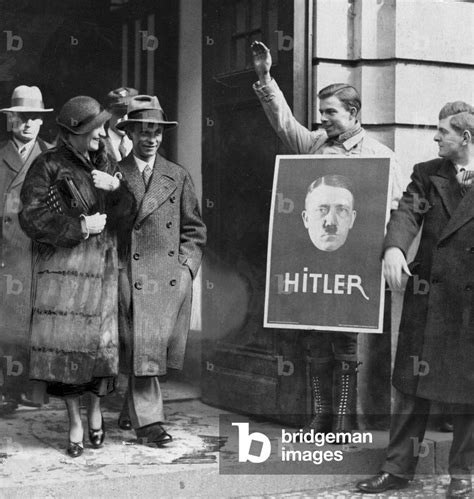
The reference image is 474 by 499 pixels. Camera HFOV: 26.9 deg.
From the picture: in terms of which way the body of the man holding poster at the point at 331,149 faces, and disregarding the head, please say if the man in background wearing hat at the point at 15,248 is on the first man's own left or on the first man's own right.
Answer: on the first man's own right

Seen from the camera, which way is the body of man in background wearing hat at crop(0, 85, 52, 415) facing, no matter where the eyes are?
toward the camera

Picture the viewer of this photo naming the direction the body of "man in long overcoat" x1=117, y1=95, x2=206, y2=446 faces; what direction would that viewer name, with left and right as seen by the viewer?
facing the viewer

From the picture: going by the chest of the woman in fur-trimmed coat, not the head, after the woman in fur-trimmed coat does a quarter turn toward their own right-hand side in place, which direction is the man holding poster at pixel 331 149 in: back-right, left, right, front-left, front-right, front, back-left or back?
back-left

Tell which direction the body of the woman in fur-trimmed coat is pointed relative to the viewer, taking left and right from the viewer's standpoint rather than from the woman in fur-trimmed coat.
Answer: facing the viewer and to the right of the viewer

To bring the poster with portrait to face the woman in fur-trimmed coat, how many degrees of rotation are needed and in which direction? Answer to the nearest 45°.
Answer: approximately 90° to its right

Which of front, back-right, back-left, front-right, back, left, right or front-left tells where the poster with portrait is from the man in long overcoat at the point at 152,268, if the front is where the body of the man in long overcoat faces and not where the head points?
left

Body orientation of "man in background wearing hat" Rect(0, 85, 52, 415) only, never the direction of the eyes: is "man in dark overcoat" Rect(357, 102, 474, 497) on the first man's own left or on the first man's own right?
on the first man's own left

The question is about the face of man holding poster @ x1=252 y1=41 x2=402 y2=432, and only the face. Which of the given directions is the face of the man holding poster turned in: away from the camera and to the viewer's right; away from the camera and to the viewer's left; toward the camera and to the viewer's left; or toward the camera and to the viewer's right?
toward the camera and to the viewer's left

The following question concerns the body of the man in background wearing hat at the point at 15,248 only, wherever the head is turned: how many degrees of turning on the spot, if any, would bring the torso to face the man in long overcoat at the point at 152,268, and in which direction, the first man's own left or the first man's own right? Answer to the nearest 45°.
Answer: approximately 45° to the first man's own left

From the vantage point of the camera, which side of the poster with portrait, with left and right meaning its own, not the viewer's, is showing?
front

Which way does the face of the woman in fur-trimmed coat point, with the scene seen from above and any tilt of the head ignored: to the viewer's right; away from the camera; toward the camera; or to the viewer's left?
to the viewer's right
